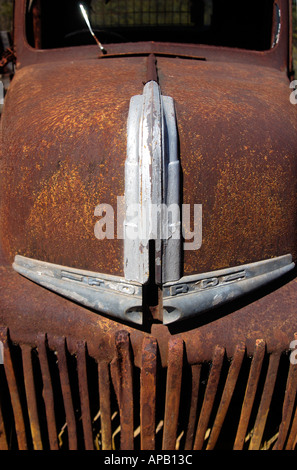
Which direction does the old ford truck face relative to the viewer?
toward the camera
